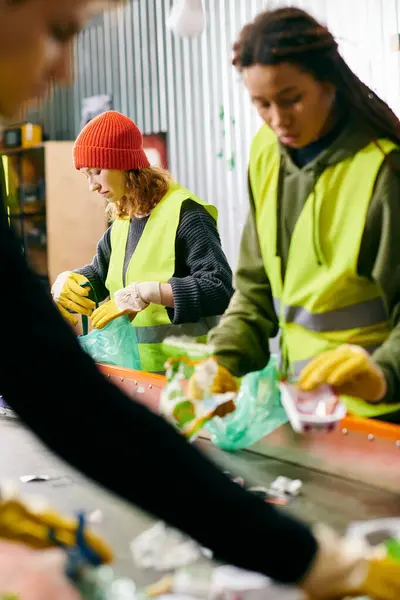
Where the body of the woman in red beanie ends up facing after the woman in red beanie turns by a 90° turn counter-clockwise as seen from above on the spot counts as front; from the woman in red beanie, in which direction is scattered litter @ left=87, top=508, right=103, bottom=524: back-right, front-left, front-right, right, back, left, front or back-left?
front-right

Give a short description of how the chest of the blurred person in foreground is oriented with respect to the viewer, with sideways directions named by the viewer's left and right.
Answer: facing to the right of the viewer

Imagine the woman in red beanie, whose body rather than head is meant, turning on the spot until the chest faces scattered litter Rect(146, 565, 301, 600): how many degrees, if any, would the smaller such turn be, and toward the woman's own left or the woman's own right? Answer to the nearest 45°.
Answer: approximately 45° to the woman's own left

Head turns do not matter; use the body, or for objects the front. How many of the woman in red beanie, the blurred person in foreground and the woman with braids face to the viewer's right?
1

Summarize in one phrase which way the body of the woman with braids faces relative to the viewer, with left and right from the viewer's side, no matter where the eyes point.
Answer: facing the viewer and to the left of the viewer

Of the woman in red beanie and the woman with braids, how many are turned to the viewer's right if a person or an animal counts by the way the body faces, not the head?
0
